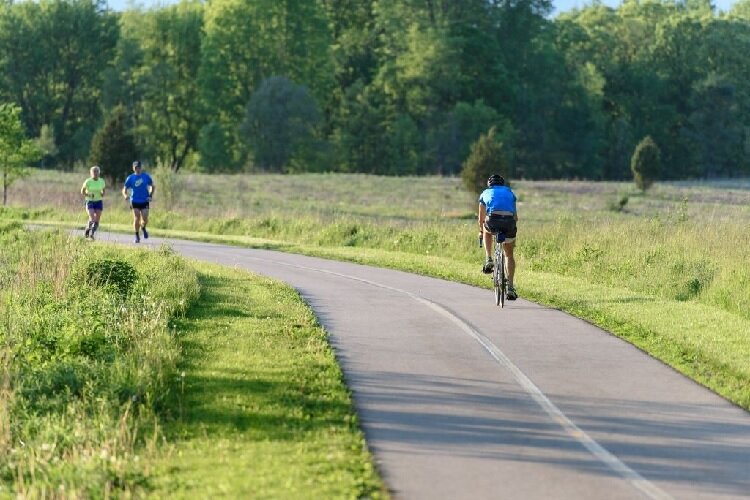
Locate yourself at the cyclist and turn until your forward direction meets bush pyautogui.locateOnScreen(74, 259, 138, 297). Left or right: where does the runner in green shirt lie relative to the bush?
right

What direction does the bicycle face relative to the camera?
away from the camera

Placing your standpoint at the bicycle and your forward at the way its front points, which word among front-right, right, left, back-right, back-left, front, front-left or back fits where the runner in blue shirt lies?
front-left

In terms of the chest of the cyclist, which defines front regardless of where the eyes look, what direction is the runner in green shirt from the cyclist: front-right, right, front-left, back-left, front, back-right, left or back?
front-left

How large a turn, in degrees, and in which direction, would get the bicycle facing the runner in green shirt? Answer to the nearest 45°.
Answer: approximately 45° to its left

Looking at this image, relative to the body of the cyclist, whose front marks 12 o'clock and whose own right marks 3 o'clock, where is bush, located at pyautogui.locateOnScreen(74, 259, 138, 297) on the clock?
The bush is roughly at 9 o'clock from the cyclist.

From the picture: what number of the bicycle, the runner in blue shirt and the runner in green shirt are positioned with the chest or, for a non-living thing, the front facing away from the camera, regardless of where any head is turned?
1

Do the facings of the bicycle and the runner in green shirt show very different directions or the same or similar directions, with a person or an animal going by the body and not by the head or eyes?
very different directions

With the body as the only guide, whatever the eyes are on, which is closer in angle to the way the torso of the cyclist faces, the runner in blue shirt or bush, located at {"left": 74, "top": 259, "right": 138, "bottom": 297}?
the runner in blue shirt

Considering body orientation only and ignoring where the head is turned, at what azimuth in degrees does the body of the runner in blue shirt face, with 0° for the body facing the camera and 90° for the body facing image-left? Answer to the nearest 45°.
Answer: approximately 0°

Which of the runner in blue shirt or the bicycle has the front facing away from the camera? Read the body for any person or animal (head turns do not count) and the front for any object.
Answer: the bicycle

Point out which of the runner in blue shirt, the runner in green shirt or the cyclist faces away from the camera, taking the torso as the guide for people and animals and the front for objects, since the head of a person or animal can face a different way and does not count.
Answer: the cyclist

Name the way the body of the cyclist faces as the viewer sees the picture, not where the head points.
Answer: away from the camera

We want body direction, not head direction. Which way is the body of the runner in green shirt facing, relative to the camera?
toward the camera
